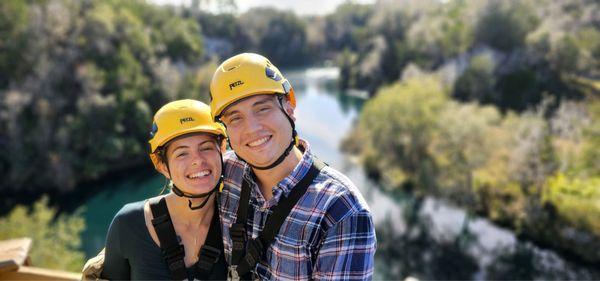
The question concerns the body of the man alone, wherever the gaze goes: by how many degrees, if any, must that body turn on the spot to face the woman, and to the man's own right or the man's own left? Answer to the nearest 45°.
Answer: approximately 90° to the man's own right

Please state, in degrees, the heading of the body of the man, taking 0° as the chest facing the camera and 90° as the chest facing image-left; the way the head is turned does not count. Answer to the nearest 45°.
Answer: approximately 45°
